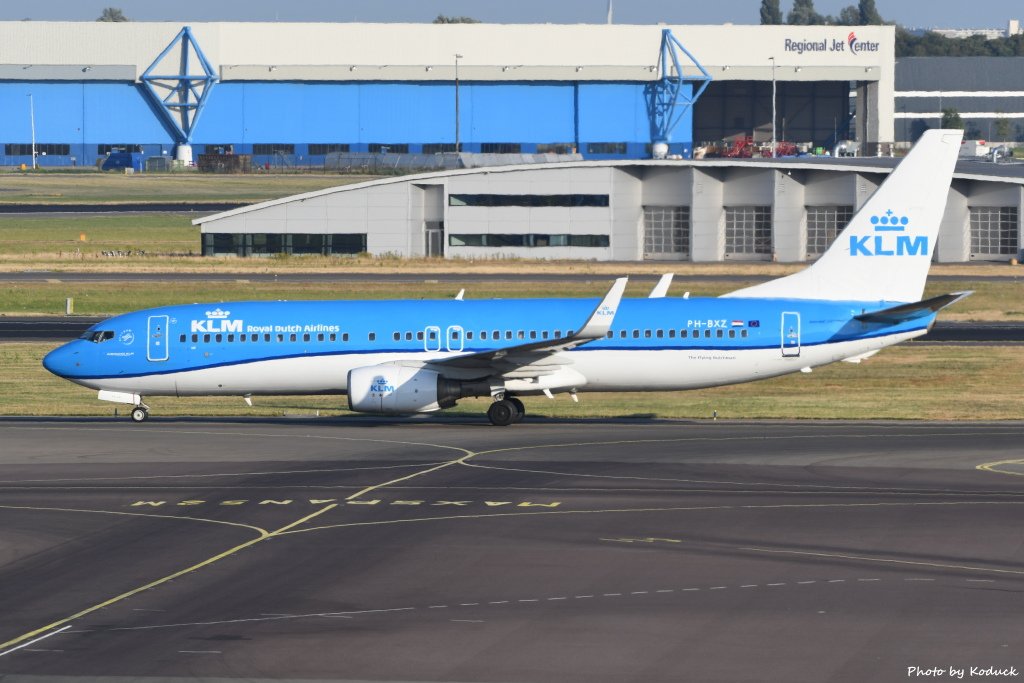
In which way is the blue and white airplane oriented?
to the viewer's left
